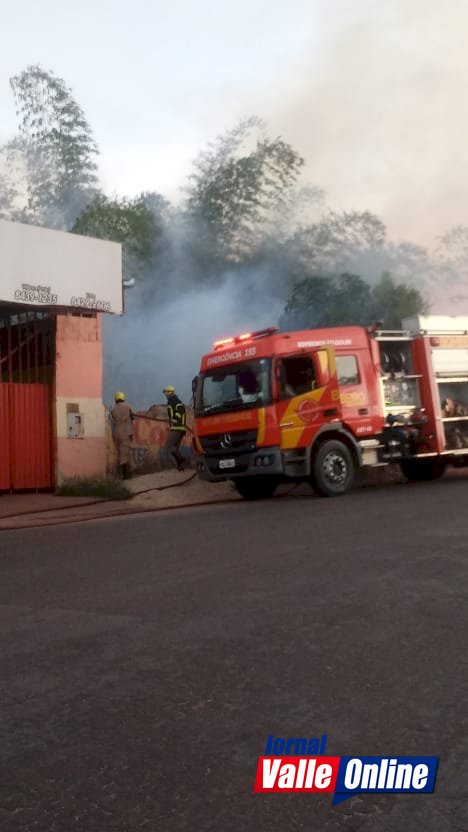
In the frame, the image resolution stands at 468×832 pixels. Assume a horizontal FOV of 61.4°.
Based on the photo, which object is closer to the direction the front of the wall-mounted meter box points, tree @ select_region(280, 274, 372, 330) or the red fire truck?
the red fire truck

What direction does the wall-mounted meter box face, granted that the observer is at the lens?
facing the viewer

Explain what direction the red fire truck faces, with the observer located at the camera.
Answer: facing the viewer and to the left of the viewer

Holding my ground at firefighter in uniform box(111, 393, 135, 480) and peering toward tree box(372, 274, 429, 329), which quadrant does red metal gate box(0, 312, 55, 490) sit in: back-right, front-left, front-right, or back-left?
back-left

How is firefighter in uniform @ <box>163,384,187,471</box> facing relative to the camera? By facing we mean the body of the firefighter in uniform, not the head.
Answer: to the viewer's left

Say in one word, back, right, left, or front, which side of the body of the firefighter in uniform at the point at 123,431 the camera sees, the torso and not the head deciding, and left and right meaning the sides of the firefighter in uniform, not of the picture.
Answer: back

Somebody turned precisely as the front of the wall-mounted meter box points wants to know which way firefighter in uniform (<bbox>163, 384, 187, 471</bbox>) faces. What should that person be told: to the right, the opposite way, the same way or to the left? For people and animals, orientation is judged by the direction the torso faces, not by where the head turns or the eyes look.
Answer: to the right

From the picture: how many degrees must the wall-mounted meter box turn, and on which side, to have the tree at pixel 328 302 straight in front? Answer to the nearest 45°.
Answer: approximately 135° to its left

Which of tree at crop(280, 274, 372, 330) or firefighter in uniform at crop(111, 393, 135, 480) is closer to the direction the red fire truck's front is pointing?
the firefighter in uniform

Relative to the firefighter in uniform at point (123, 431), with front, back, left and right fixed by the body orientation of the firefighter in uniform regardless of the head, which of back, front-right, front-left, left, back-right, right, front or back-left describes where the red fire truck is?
back-right

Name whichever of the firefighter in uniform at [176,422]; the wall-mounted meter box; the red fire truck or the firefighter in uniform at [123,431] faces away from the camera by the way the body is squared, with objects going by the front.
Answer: the firefighter in uniform at [123,431]
